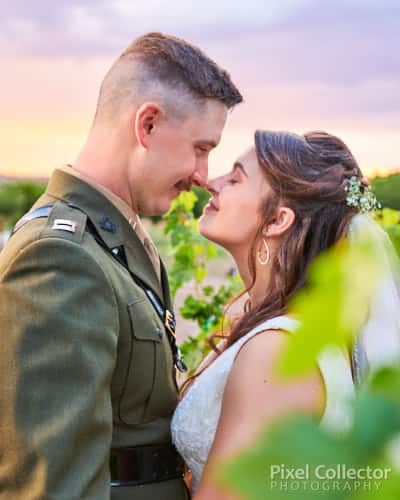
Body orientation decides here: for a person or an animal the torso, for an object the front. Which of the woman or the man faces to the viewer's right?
the man

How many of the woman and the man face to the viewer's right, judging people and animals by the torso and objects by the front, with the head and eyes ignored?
1

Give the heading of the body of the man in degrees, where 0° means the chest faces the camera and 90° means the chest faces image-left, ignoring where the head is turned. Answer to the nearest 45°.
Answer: approximately 270°

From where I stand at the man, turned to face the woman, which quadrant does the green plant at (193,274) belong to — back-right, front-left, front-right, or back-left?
front-left

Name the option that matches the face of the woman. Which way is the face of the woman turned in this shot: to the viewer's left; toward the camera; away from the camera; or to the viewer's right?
to the viewer's left

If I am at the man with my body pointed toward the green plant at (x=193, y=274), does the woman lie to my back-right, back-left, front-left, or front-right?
front-right

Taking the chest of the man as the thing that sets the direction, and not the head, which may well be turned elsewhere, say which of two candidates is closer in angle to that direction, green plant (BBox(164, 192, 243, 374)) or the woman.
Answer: the woman

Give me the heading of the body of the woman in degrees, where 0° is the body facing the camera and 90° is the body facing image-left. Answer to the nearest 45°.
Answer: approximately 90°

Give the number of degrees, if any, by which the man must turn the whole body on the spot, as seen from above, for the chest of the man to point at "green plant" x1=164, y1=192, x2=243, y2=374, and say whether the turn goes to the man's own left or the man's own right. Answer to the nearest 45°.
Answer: approximately 90° to the man's own left

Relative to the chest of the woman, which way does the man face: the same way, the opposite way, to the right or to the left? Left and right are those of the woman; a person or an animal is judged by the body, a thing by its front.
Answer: the opposite way

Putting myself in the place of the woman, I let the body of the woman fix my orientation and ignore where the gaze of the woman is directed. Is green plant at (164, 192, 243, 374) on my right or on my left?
on my right

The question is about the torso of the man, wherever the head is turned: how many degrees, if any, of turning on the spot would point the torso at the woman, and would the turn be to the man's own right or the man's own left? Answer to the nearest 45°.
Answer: approximately 45° to the man's own left
